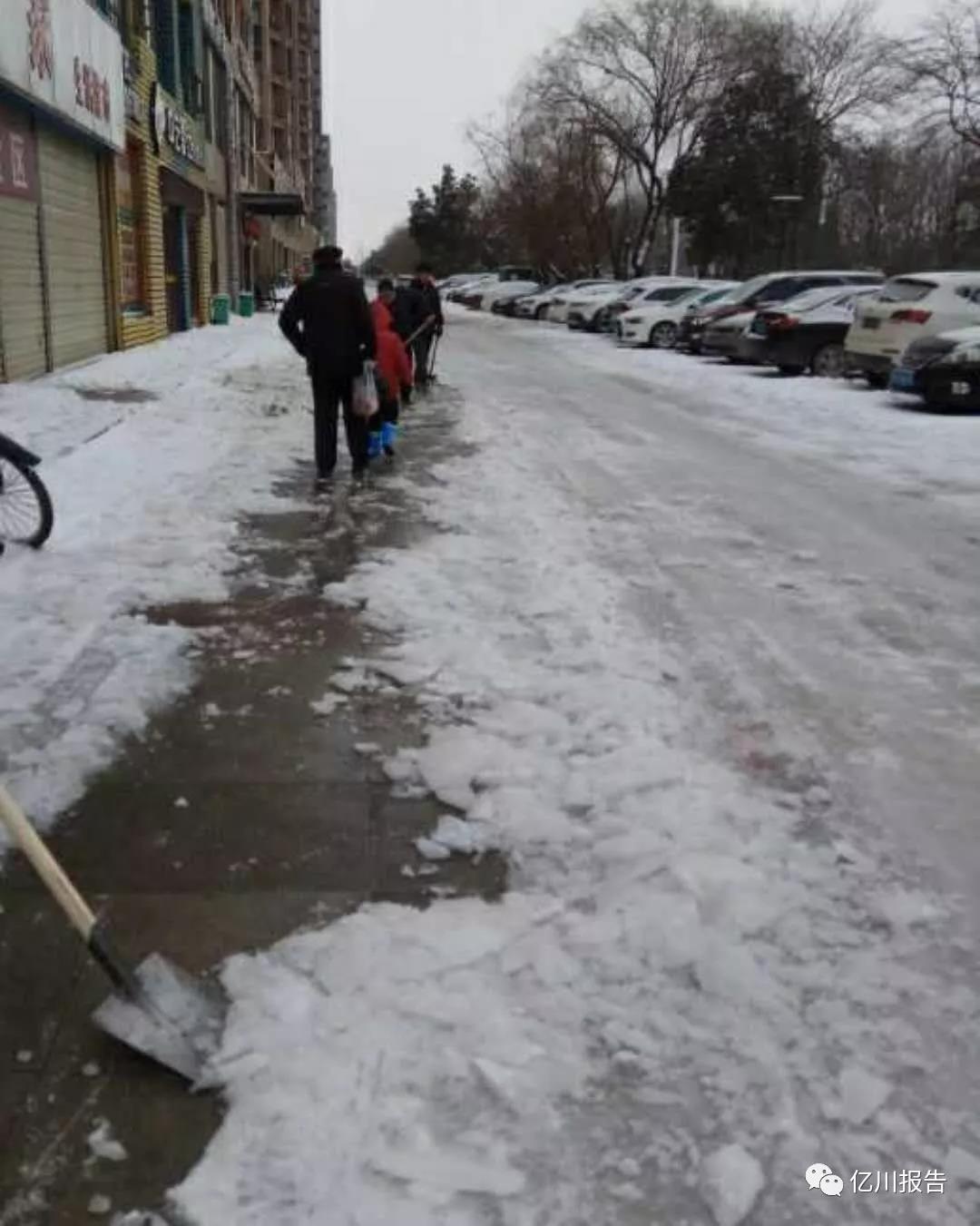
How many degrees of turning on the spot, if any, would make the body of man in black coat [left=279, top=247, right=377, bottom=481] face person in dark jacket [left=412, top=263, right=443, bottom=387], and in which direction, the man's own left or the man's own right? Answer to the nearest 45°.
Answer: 0° — they already face them

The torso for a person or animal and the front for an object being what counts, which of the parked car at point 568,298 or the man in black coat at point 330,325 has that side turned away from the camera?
the man in black coat

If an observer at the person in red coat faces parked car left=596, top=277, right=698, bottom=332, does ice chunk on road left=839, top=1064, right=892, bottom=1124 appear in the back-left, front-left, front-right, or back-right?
back-right

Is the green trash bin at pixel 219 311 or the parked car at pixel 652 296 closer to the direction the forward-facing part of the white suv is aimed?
the parked car

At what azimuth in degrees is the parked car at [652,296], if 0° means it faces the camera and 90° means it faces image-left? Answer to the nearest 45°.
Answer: approximately 45°

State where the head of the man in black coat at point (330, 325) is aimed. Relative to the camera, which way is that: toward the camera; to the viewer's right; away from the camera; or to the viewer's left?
away from the camera

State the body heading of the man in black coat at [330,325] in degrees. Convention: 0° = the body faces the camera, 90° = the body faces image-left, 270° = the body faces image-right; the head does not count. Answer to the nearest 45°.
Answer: approximately 180°

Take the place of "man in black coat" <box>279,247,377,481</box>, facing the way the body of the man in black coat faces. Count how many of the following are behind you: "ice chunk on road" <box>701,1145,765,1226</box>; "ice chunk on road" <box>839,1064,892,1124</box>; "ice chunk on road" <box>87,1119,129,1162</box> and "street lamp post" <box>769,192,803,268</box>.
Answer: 3
